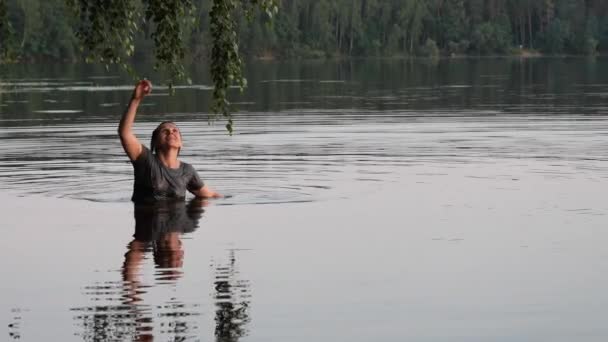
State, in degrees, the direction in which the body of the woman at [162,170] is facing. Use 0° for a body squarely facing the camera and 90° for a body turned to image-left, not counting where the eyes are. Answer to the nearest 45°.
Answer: approximately 315°
